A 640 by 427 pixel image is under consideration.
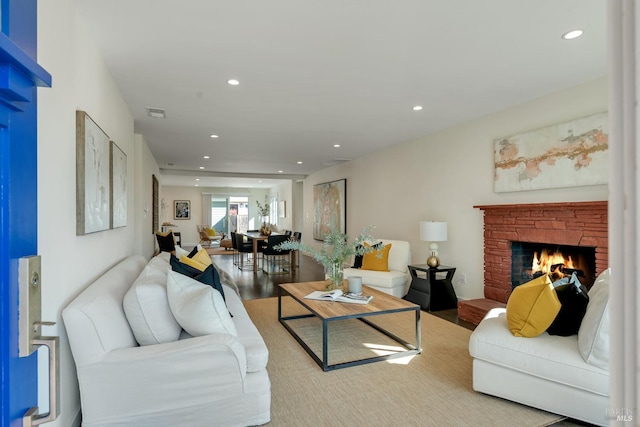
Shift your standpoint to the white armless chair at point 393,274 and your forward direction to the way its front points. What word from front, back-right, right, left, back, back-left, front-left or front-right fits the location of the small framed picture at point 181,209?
right

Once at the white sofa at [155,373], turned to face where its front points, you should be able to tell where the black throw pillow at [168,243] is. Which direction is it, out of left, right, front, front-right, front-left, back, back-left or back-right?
left

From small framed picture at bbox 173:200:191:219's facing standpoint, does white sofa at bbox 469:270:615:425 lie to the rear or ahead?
ahead

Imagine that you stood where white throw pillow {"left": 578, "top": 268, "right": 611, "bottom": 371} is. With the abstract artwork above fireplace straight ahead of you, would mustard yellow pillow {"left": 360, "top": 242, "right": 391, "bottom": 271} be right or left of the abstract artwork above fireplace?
left

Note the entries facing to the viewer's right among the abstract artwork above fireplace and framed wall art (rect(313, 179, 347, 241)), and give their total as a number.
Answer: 0

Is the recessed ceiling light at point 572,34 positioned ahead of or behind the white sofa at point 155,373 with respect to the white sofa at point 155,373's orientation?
ahead

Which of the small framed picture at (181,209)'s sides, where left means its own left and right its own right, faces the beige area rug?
front

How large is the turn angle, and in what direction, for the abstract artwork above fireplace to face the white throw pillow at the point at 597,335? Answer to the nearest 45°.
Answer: approximately 45° to its left

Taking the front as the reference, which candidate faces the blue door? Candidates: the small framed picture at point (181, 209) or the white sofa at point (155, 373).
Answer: the small framed picture

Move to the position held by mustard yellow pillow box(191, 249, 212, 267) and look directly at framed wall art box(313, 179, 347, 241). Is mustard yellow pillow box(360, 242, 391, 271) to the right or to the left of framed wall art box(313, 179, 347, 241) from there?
right

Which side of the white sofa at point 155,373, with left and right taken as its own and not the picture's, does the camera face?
right

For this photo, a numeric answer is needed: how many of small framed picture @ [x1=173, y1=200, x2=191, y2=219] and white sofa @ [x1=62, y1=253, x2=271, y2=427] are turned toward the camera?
1
